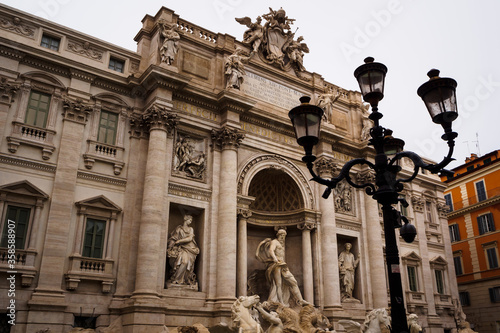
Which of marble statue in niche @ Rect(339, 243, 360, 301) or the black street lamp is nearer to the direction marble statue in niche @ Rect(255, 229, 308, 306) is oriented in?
the black street lamp

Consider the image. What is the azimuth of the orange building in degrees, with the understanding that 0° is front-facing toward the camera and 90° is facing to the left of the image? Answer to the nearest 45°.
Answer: approximately 45°

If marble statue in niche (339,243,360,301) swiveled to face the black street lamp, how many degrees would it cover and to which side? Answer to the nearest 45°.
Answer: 0° — it already faces it

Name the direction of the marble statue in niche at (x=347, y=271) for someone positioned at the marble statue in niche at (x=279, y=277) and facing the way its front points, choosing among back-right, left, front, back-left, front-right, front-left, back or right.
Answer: left

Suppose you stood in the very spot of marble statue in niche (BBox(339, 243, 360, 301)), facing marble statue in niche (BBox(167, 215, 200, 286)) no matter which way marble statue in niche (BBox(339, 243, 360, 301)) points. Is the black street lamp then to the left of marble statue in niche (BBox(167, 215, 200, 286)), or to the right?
left

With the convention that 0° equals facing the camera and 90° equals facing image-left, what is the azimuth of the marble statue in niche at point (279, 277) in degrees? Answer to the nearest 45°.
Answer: approximately 315°

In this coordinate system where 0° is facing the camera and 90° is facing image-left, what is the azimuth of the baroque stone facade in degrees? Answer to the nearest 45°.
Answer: approximately 315°
